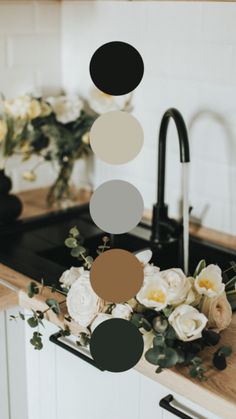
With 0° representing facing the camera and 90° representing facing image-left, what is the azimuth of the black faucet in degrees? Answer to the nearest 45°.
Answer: approximately 315°

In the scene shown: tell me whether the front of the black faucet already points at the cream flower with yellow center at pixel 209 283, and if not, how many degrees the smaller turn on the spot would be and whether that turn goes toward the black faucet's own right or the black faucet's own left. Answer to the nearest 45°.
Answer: approximately 45° to the black faucet's own right

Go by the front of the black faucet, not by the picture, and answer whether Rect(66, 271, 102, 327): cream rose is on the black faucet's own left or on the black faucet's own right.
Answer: on the black faucet's own right

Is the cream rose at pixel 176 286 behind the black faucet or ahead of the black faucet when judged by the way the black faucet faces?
ahead

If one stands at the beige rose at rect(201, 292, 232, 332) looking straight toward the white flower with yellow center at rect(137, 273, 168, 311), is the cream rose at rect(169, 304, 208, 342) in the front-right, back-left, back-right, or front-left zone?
front-left

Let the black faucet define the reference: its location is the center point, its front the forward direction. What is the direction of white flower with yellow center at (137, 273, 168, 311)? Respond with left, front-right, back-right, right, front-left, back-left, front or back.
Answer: front-right

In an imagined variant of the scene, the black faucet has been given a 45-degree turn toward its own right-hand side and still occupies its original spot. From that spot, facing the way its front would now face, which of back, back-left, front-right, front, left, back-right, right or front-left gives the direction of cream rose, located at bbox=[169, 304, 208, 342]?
front
